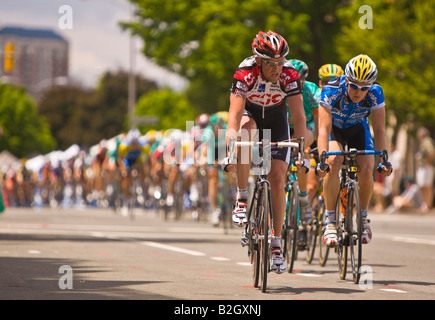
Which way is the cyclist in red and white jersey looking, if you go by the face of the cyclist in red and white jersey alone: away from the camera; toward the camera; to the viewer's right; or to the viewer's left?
toward the camera

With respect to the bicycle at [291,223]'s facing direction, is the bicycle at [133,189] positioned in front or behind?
behind

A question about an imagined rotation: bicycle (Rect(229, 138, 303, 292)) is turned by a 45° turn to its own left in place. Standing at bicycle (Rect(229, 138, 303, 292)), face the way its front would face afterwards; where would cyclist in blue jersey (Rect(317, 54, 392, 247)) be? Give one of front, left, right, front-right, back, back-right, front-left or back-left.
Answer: left

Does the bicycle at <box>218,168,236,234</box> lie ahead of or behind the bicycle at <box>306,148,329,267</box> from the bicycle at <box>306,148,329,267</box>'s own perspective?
behind

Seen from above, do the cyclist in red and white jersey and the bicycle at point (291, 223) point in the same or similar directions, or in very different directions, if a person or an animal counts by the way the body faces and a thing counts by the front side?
same or similar directions

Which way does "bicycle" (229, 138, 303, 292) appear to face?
toward the camera

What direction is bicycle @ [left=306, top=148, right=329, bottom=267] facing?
toward the camera

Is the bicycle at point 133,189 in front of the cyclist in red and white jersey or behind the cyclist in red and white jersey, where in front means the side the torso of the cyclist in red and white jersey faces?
behind

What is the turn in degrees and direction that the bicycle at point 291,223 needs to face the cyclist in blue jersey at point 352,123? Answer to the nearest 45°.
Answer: approximately 45° to its left

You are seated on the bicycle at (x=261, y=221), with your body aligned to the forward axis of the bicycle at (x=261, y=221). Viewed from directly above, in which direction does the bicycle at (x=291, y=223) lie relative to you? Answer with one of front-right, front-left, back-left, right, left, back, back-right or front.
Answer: back

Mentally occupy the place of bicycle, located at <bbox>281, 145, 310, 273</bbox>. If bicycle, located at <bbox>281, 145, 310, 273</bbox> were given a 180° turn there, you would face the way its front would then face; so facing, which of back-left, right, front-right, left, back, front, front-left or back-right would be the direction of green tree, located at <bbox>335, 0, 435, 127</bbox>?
front

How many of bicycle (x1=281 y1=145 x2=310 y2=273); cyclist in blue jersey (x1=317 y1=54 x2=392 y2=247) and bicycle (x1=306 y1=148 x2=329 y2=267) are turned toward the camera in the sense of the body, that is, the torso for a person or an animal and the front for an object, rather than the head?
3

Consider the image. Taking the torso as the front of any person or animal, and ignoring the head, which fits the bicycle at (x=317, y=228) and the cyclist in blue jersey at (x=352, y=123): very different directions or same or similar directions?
same or similar directions

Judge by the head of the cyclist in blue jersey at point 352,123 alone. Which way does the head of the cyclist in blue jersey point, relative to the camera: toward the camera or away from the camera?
toward the camera

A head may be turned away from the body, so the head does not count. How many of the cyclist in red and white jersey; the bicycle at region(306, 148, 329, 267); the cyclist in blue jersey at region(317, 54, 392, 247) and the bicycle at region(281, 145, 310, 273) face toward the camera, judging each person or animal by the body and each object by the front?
4

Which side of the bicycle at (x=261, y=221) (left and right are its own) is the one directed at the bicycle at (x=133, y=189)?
back

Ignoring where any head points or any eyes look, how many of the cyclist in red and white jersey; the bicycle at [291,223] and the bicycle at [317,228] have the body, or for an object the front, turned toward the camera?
3
